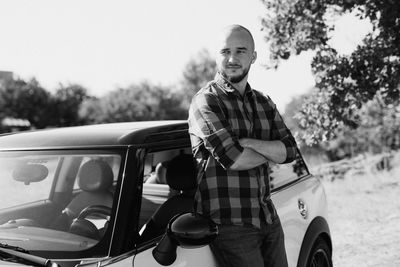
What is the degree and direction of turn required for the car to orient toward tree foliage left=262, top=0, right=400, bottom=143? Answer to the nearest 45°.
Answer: approximately 180°

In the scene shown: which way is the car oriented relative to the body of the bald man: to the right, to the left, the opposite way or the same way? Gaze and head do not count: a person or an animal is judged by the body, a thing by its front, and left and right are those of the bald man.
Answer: to the right

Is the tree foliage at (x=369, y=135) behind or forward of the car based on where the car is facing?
behind

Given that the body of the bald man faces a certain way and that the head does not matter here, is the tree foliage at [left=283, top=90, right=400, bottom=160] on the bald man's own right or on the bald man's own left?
on the bald man's own left

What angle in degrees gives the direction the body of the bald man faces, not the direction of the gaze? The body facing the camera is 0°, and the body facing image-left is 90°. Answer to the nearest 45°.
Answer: approximately 315°

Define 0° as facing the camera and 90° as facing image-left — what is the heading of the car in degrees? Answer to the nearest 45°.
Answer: approximately 45°
